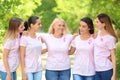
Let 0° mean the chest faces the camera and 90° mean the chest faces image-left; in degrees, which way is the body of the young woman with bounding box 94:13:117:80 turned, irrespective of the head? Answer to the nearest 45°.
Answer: approximately 45°

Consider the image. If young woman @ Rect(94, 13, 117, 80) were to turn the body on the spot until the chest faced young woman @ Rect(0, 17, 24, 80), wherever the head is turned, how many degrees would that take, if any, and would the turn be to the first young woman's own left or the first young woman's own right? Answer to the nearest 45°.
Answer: approximately 45° to the first young woman's own right

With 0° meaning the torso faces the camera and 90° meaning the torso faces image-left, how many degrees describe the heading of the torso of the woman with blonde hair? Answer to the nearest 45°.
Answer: approximately 0°

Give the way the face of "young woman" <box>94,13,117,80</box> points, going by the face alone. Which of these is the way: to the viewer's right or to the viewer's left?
to the viewer's left

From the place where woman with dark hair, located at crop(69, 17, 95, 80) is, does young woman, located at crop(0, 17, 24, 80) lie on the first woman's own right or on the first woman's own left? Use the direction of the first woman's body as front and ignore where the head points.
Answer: on the first woman's own right

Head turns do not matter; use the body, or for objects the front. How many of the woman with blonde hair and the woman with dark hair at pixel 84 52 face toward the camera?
2

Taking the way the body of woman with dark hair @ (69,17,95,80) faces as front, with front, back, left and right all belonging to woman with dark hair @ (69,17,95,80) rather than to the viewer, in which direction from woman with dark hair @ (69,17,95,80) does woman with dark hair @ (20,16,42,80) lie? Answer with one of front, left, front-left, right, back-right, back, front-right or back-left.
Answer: right

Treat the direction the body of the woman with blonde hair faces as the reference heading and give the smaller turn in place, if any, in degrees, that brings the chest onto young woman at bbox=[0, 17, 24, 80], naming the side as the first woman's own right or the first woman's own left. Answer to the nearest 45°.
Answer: approximately 90° to the first woman's own right

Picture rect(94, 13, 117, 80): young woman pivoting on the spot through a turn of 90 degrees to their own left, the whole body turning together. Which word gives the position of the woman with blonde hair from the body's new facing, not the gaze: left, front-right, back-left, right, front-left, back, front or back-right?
back-right

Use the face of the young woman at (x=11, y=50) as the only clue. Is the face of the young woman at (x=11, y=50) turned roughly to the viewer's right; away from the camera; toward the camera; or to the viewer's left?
to the viewer's right

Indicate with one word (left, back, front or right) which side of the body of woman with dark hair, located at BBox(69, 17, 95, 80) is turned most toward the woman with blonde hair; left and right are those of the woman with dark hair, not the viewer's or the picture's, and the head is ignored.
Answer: right
